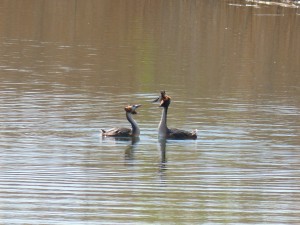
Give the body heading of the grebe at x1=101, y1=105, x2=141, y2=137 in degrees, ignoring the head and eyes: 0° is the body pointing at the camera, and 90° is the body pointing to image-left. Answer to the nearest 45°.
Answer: approximately 270°
